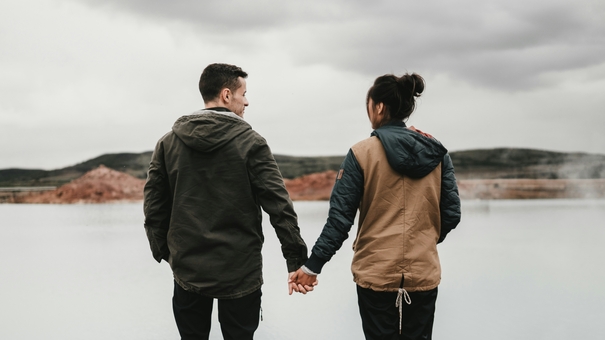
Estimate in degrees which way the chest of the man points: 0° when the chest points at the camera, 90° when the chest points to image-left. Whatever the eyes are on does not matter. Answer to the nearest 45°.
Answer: approximately 180°

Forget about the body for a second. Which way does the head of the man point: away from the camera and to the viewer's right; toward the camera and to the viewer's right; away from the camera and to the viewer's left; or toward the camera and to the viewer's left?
away from the camera and to the viewer's right

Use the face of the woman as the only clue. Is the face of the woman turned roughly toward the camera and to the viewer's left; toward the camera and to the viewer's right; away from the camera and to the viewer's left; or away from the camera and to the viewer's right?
away from the camera and to the viewer's left

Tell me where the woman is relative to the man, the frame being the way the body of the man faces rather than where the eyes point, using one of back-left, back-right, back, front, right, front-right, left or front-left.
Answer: right
